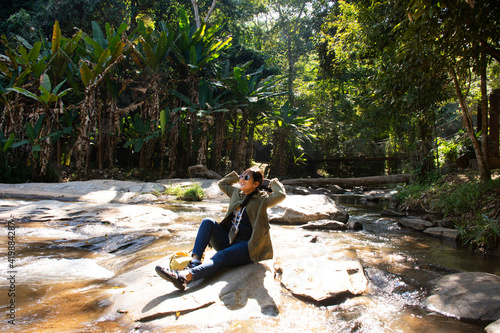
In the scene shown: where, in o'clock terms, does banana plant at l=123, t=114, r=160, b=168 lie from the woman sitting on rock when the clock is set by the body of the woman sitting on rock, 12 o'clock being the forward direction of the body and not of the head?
The banana plant is roughly at 4 o'clock from the woman sitting on rock.

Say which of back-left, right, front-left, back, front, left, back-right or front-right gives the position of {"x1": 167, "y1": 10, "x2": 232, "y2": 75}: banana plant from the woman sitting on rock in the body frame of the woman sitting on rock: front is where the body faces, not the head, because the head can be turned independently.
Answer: back-right

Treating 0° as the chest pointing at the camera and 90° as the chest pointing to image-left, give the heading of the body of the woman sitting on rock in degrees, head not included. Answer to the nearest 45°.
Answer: approximately 45°

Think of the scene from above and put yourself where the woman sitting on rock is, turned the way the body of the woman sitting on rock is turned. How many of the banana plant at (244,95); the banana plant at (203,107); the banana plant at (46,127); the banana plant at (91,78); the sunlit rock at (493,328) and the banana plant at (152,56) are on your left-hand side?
1

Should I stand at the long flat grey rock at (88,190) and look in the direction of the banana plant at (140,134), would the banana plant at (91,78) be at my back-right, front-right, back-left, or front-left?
front-left

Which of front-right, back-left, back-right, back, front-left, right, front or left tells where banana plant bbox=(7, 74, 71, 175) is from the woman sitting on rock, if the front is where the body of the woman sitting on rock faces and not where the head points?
right

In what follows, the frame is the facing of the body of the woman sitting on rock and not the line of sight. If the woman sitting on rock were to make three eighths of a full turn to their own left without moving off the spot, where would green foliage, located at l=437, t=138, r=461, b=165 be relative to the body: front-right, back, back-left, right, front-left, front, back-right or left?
front-left

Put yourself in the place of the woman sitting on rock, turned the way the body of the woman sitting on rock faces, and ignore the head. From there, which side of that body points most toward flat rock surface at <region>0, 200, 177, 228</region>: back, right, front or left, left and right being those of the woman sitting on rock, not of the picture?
right

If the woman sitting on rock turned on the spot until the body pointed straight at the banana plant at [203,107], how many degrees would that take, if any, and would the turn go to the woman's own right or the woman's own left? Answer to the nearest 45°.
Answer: approximately 135° to the woman's own right

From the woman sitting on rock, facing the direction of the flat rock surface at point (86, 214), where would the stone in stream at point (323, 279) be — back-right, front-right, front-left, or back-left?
back-right

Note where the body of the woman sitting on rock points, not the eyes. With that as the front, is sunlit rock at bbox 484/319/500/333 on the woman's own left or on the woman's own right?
on the woman's own left

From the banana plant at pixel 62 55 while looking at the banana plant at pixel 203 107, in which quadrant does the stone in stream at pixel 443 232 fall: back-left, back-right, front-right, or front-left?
front-right

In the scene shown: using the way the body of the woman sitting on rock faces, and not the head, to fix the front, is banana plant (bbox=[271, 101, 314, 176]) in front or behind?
behind

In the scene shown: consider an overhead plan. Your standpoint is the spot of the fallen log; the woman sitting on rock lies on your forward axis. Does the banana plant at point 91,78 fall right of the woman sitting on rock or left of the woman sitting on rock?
right

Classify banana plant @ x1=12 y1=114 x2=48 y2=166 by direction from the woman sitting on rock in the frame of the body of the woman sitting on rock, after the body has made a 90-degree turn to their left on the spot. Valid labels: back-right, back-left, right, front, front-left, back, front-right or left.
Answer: back
